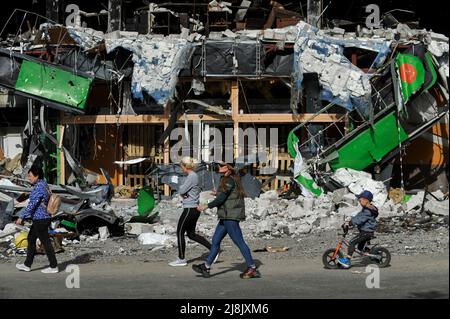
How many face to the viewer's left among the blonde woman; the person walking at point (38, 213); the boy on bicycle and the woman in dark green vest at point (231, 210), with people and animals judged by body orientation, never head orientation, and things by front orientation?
4

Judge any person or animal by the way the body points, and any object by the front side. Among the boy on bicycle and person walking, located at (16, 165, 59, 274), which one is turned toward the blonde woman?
the boy on bicycle

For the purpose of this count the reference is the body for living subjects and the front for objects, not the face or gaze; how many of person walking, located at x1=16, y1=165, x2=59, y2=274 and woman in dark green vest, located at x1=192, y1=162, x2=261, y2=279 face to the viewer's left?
2

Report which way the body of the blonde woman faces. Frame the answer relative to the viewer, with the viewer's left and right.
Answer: facing to the left of the viewer

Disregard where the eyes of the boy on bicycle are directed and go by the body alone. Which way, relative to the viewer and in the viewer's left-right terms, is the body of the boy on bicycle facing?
facing to the left of the viewer

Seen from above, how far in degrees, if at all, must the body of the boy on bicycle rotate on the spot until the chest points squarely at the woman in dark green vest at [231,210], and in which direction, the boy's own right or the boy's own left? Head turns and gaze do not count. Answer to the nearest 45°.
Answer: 0° — they already face them

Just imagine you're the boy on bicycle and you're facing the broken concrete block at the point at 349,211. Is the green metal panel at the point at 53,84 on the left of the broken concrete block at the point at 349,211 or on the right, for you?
left

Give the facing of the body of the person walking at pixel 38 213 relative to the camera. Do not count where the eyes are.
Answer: to the viewer's left

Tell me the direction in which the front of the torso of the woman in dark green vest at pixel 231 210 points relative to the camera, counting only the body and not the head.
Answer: to the viewer's left

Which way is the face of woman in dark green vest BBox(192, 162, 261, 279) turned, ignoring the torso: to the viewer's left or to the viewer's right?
to the viewer's left

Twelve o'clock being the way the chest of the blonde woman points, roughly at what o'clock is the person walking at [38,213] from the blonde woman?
The person walking is roughly at 12 o'clock from the blonde woman.

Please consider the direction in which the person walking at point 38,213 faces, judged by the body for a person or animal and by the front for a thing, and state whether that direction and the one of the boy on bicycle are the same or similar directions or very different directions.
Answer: same or similar directions

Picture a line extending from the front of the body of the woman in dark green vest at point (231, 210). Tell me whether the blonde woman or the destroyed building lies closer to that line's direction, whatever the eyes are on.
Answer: the blonde woman
